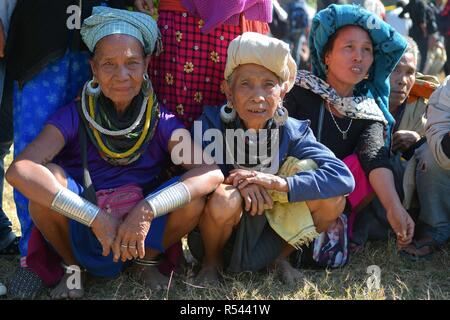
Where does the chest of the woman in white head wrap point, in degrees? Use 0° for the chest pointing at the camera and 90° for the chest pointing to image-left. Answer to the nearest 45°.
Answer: approximately 0°

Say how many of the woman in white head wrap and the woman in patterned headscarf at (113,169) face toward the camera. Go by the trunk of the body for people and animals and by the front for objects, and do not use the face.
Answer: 2

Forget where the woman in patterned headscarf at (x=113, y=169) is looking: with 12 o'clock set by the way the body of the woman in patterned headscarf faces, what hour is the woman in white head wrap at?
The woman in white head wrap is roughly at 9 o'clock from the woman in patterned headscarf.

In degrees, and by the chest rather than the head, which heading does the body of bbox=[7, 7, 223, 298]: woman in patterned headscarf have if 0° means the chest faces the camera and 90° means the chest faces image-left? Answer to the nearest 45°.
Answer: approximately 0°

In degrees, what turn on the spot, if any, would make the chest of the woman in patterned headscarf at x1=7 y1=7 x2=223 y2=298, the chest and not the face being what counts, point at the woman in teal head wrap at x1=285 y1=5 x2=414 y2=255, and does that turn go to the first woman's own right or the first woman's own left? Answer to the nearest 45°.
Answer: approximately 90° to the first woman's own left

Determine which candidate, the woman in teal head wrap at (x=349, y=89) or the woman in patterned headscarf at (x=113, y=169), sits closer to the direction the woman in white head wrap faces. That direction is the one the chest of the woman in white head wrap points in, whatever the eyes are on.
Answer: the woman in patterned headscarf

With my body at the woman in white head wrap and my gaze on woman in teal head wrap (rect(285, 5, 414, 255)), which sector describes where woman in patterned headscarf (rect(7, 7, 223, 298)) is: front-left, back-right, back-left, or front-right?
back-left

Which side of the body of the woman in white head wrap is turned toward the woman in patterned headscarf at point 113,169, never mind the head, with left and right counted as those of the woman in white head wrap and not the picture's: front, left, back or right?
right

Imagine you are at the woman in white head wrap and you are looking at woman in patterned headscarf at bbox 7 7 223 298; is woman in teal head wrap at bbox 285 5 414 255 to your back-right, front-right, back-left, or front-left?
back-right
